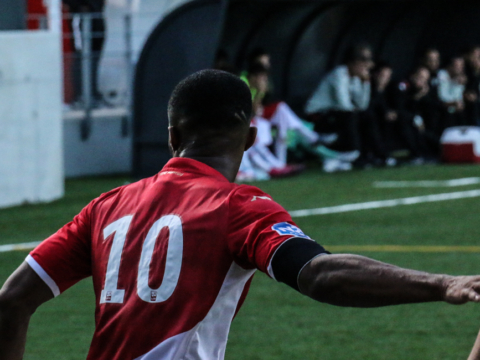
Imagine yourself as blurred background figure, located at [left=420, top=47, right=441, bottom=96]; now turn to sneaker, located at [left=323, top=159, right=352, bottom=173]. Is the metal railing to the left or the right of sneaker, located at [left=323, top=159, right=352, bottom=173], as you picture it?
right

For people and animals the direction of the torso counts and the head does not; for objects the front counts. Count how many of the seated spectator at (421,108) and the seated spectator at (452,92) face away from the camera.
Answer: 0

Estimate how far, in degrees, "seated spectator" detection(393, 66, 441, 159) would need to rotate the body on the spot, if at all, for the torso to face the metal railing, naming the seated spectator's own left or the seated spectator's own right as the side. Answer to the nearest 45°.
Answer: approximately 90° to the seated spectator's own right

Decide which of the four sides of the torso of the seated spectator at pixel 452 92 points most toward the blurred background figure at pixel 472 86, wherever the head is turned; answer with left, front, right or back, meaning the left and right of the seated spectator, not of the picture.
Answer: left

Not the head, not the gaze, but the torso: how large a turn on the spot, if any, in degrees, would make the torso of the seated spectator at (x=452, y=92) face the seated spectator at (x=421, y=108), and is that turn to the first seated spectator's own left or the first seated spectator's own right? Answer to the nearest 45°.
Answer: approximately 90° to the first seated spectator's own right

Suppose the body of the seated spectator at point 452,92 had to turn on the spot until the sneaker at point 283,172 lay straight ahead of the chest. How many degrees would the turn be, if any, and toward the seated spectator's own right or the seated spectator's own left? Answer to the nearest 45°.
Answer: approximately 90° to the seated spectator's own right

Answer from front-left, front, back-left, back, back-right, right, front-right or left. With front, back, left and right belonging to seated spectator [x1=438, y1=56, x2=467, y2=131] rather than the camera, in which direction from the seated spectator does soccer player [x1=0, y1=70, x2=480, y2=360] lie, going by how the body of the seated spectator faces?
front-right

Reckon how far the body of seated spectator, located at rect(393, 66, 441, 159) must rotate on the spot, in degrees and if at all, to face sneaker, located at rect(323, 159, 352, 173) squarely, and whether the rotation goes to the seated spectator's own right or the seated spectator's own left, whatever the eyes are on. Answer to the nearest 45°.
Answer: approximately 90° to the seated spectator's own right

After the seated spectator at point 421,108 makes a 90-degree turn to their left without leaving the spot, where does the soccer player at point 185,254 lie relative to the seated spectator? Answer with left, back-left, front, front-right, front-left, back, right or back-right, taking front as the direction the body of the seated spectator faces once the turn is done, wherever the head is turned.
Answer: back-right

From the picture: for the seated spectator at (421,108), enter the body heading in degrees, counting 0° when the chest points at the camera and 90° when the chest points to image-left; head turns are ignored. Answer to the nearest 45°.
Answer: approximately 315°

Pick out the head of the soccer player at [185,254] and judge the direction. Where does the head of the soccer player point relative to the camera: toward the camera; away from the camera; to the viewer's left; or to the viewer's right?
away from the camera

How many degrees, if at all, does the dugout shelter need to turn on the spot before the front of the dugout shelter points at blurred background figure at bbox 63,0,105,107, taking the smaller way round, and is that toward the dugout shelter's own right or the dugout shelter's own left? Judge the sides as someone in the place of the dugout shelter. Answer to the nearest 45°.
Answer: approximately 90° to the dugout shelter's own right

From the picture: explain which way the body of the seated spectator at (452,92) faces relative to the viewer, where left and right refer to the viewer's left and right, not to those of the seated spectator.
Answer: facing the viewer and to the right of the viewer
